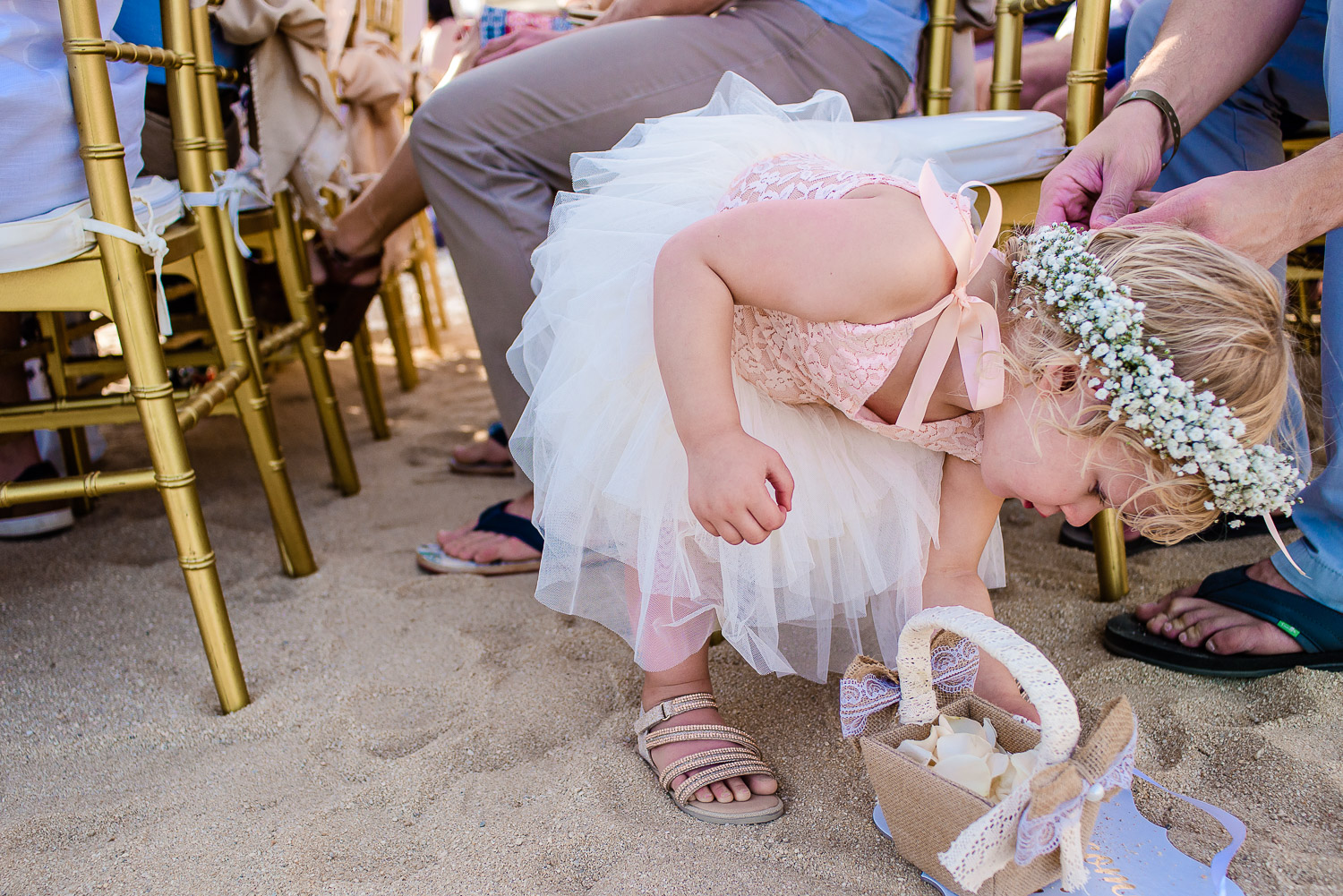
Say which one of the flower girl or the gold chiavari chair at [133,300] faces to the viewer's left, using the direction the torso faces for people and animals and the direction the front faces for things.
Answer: the gold chiavari chair

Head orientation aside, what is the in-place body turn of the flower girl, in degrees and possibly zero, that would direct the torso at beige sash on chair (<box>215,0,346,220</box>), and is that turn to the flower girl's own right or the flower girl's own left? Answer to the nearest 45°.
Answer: approximately 180°

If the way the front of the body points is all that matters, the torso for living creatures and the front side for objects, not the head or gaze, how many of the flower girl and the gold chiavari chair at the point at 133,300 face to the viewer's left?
1

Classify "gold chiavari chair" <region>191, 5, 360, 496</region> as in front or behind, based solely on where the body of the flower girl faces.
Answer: behind

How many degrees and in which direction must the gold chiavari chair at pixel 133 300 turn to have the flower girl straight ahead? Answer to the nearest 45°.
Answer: approximately 135° to its left

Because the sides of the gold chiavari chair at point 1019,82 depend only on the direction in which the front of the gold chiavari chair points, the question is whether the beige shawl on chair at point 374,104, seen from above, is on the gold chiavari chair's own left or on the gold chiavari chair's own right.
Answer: on the gold chiavari chair's own right

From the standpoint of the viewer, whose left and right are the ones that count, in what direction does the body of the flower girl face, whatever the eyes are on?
facing the viewer and to the right of the viewer

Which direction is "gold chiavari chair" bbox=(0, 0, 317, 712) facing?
to the viewer's left
